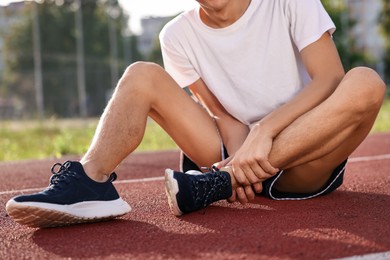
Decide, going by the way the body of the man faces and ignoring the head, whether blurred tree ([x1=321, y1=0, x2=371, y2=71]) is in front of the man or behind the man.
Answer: behind

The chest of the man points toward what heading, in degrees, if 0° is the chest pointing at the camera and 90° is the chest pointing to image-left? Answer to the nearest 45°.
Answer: approximately 45°
